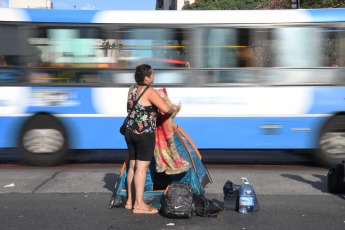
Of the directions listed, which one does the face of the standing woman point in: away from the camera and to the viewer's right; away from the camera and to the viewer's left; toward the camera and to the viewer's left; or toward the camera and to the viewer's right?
away from the camera and to the viewer's right

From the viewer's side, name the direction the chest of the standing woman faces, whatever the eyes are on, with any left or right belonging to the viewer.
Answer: facing away from the viewer and to the right of the viewer

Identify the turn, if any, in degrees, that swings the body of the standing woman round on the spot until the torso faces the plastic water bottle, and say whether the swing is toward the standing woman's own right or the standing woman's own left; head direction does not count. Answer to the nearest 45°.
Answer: approximately 45° to the standing woman's own right

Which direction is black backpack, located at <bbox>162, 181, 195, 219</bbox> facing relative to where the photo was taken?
toward the camera

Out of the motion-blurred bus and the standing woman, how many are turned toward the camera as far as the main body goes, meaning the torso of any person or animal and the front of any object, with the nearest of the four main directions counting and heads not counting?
0

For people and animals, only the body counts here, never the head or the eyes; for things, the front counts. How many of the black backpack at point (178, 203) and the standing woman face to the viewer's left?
0

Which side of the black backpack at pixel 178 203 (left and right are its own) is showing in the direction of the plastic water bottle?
left

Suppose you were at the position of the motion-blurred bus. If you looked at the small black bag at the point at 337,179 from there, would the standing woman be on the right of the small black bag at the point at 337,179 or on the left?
right
